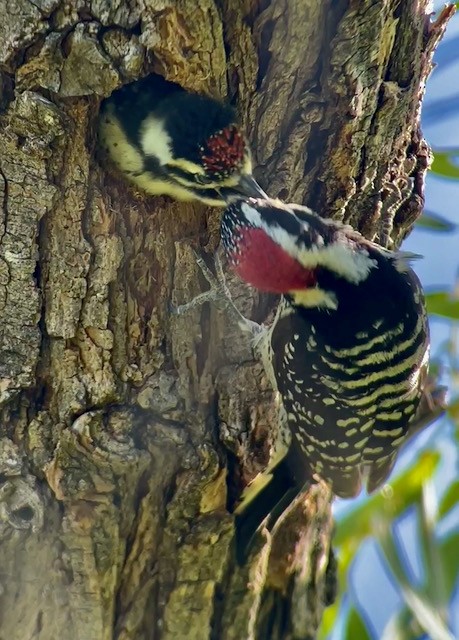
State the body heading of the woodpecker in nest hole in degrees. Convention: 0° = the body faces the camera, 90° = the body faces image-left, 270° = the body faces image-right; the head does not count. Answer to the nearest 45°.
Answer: approximately 315°

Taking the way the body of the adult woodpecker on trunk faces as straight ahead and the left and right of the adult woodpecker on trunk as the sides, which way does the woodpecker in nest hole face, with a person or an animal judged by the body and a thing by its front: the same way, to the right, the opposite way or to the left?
the opposite way

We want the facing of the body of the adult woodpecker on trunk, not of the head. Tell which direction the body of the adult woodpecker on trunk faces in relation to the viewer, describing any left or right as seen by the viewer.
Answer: facing away from the viewer and to the left of the viewer
